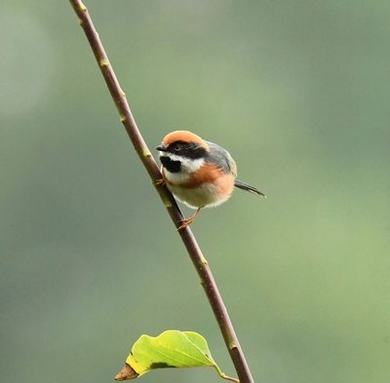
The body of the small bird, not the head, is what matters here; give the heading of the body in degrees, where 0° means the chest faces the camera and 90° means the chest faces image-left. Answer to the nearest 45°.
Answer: approximately 45°
